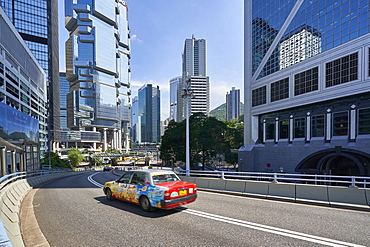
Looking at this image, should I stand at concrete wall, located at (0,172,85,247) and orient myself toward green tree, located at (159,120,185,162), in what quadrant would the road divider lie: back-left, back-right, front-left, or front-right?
front-right

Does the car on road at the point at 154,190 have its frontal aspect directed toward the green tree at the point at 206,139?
no
